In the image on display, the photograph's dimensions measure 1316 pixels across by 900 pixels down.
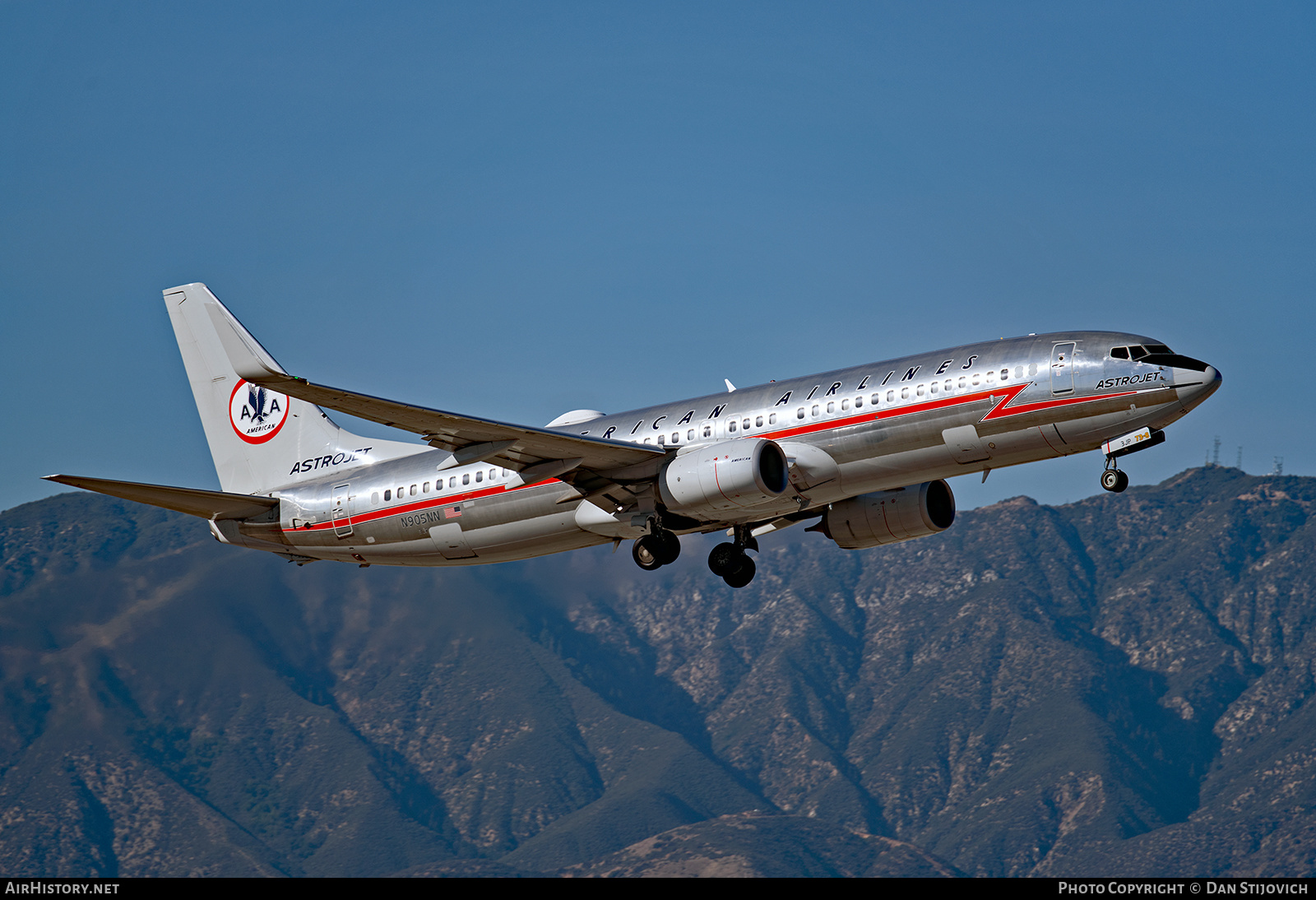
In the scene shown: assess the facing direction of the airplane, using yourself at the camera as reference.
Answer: facing the viewer and to the right of the viewer
